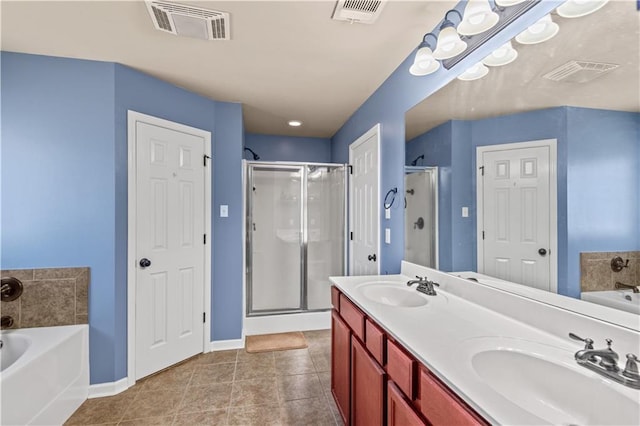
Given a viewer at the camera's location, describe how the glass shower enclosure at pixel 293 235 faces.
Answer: facing the viewer

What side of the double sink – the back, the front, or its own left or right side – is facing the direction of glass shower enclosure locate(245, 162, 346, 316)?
right

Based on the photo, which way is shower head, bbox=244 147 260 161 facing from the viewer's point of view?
to the viewer's right

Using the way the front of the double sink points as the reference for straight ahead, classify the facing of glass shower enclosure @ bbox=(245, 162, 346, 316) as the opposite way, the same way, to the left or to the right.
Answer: to the left

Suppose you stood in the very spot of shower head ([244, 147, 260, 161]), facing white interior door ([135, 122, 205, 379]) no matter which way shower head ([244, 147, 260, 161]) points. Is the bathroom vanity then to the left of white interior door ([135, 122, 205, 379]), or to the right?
left

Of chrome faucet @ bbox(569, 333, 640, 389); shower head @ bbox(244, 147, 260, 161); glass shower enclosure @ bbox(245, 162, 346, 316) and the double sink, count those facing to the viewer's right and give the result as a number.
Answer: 1

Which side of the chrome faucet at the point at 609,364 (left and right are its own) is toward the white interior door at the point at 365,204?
right

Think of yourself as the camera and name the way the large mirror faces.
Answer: facing the viewer and to the left of the viewer
